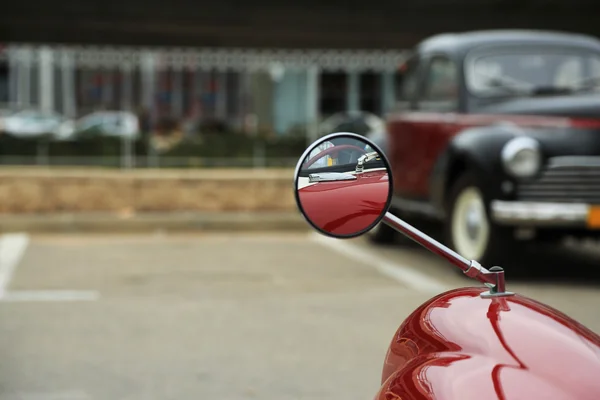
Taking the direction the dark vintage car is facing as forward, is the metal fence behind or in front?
behind

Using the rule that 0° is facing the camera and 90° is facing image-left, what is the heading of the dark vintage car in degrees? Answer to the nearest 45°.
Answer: approximately 315°

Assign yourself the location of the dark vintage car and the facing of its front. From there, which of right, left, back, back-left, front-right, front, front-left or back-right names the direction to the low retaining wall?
back

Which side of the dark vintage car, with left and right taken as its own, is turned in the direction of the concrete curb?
back
